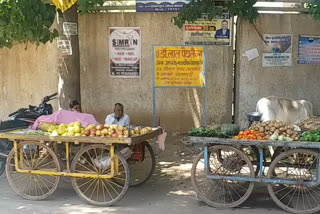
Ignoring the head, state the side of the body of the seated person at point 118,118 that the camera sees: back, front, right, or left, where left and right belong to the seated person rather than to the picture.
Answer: front

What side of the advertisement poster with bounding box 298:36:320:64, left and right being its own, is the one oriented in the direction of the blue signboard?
right

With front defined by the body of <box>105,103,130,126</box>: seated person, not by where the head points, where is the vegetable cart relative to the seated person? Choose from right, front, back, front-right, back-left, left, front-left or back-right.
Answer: front-left

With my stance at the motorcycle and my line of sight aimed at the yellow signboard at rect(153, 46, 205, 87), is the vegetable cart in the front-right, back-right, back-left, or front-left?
front-right

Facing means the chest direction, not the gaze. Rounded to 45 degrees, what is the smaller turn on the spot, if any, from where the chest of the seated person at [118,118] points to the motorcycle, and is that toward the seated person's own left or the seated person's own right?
approximately 90° to the seated person's own right

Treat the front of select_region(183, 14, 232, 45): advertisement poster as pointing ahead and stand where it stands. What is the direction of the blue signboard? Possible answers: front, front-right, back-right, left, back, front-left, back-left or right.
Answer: right

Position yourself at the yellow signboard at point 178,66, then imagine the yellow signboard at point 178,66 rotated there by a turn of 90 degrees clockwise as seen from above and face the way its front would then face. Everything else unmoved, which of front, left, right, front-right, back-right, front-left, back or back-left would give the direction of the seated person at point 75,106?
front-left

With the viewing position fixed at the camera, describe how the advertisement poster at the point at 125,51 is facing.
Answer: facing the viewer

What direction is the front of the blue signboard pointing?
toward the camera

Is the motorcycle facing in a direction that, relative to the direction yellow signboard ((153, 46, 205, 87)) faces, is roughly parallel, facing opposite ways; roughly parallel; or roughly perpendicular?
roughly perpendicular

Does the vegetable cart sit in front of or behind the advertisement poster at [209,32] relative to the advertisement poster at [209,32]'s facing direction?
in front
